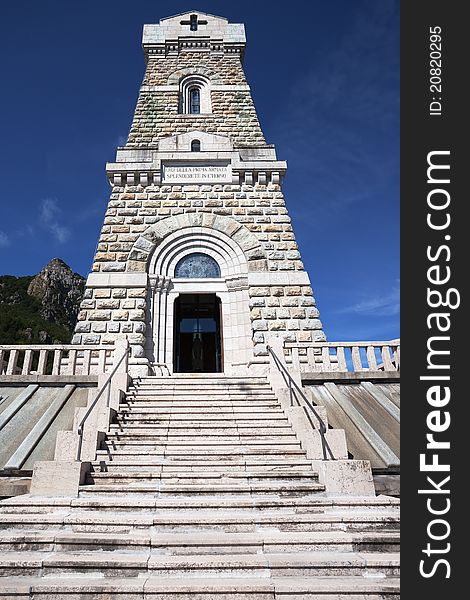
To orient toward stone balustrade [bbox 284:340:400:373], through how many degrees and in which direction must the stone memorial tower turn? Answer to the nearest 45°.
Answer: approximately 45° to its left

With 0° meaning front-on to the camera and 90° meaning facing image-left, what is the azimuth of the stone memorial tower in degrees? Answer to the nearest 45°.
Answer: approximately 0°
